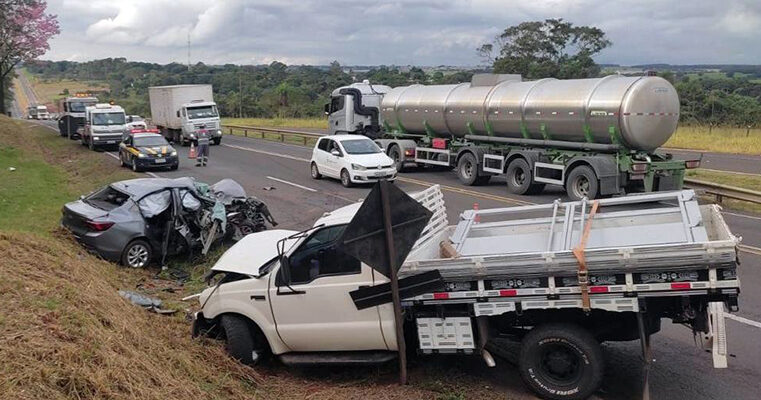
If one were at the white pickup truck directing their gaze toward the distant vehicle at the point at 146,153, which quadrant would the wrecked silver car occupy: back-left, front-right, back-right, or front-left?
front-left

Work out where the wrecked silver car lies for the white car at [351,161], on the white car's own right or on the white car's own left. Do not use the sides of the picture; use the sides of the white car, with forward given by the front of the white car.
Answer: on the white car's own right

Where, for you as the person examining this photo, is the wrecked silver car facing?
facing away from the viewer and to the right of the viewer

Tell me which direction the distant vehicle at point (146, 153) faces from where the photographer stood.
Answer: facing the viewer and to the right of the viewer

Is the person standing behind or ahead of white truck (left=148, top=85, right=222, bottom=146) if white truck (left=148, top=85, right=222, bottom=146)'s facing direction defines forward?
ahead

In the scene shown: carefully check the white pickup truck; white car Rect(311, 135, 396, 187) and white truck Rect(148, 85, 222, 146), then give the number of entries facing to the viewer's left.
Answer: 1

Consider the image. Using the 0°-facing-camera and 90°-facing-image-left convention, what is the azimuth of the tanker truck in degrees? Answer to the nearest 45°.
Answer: approximately 135°

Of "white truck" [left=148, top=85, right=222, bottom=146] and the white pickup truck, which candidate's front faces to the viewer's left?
the white pickup truck

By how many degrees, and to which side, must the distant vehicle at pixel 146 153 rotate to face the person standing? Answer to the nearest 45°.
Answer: approximately 90° to its left

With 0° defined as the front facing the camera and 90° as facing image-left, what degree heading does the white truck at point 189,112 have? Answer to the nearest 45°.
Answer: approximately 315°

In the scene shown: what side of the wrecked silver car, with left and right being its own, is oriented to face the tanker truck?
front

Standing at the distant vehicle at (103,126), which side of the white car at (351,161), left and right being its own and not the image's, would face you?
back

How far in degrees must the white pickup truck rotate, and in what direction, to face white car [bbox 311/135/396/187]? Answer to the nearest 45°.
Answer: approximately 90° to its right

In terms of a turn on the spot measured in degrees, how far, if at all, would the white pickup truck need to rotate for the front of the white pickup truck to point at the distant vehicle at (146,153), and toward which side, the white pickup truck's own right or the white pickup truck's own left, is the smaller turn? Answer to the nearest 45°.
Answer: approximately 45° to the white pickup truck's own right

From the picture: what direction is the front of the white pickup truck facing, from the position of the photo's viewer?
facing to the left of the viewer
